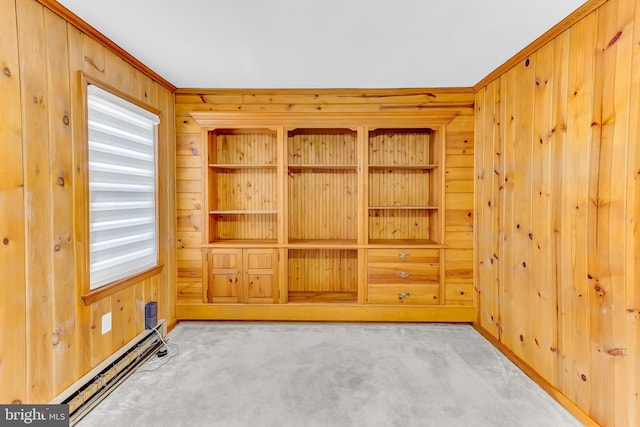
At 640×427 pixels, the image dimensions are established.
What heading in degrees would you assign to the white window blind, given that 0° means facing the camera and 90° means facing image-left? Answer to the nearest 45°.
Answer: approximately 315°

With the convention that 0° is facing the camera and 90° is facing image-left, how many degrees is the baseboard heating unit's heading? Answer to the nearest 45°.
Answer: approximately 315°
